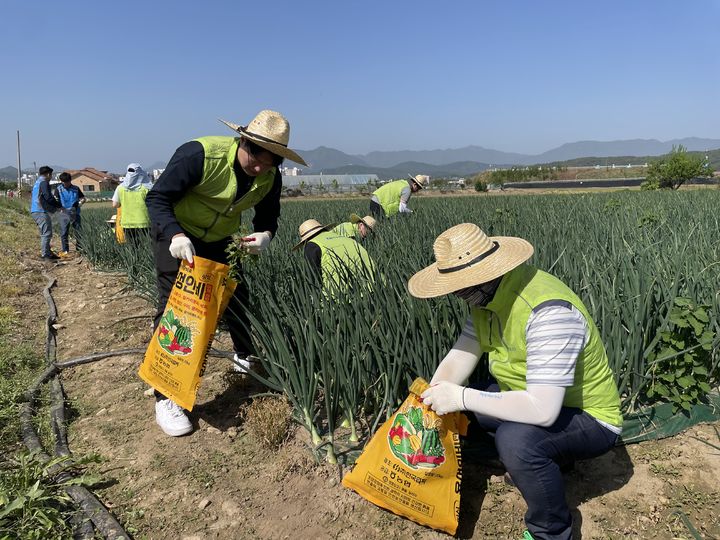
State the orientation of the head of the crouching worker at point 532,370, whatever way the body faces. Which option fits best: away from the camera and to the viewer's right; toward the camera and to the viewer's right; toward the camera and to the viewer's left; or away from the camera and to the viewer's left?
toward the camera and to the viewer's left

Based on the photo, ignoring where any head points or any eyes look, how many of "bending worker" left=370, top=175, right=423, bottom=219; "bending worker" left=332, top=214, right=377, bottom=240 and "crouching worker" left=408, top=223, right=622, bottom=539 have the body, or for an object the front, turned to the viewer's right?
2

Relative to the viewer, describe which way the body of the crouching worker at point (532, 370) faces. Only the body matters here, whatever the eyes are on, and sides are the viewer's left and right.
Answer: facing the viewer and to the left of the viewer

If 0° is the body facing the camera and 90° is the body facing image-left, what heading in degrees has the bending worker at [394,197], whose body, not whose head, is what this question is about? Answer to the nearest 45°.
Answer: approximately 270°

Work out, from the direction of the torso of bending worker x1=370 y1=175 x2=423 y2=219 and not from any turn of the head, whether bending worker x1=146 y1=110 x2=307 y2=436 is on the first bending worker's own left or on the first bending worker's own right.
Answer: on the first bending worker's own right

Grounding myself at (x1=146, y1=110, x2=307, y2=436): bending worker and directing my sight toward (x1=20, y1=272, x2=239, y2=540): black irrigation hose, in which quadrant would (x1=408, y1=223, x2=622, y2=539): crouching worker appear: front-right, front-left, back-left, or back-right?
back-left

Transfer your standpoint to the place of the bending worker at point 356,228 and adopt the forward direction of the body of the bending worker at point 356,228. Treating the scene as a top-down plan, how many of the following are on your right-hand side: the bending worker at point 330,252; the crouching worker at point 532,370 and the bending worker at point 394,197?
2

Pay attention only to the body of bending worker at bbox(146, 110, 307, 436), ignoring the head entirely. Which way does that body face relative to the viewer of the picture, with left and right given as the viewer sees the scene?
facing the viewer and to the right of the viewer

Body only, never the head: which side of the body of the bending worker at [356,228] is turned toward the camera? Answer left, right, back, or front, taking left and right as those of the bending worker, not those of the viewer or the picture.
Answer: right
